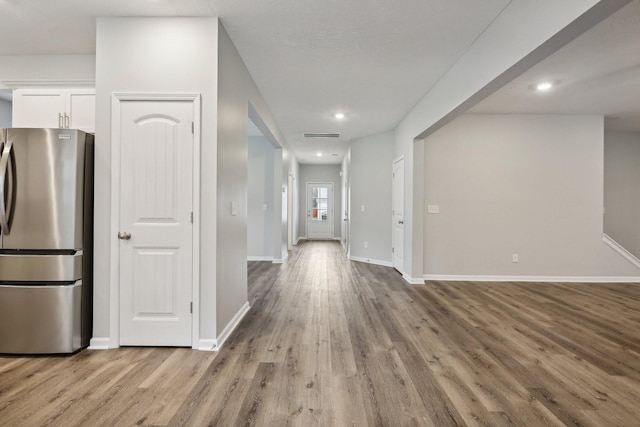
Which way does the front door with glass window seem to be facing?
toward the camera

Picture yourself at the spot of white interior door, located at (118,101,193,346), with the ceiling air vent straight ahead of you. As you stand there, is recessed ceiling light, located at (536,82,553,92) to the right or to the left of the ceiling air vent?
right

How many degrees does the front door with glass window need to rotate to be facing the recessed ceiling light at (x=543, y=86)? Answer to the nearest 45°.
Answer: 0° — it already faces it

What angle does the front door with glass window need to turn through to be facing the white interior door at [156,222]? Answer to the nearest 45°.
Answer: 0° — it already faces it

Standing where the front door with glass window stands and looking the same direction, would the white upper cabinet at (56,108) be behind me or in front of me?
in front

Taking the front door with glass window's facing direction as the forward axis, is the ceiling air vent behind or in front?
in front
